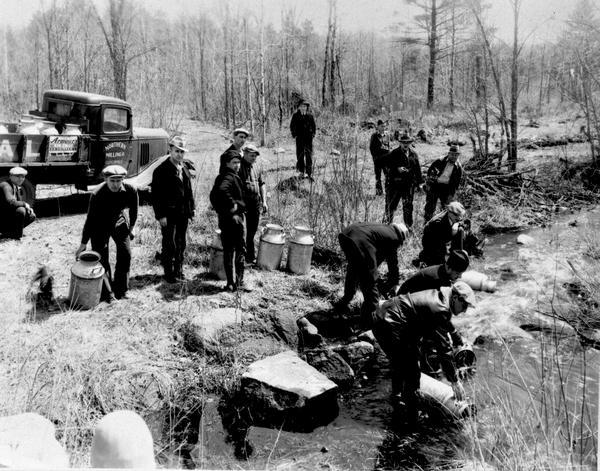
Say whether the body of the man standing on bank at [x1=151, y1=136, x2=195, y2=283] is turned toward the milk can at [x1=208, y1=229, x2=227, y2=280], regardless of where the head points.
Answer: no

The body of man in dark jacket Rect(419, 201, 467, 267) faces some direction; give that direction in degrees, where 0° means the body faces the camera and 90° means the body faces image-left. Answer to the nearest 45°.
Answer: approximately 270°

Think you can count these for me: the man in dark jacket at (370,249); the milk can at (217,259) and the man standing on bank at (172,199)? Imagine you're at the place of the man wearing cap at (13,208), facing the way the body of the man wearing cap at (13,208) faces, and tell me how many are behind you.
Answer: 0

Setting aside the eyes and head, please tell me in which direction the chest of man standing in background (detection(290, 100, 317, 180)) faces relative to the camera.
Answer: toward the camera

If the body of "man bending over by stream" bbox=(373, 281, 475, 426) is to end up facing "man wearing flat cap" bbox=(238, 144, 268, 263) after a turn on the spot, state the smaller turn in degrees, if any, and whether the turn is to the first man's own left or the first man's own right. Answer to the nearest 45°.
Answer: approximately 135° to the first man's own left

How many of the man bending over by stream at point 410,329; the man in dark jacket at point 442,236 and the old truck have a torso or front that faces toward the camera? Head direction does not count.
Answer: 0

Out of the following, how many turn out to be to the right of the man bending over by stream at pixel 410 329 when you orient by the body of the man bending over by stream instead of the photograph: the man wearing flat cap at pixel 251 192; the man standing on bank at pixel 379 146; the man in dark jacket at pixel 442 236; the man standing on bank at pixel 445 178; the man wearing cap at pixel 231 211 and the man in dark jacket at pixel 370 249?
0

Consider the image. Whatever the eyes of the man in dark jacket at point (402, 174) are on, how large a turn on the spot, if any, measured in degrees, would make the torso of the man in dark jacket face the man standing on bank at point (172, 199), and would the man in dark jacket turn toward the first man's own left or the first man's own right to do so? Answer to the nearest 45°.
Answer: approximately 45° to the first man's own right

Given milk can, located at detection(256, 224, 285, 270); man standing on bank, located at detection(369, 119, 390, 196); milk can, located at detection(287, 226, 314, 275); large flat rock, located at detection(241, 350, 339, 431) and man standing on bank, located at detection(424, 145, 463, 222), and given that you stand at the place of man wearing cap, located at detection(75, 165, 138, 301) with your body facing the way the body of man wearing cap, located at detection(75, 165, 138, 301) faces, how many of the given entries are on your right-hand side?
0

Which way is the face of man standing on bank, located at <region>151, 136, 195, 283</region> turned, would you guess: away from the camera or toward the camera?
toward the camera

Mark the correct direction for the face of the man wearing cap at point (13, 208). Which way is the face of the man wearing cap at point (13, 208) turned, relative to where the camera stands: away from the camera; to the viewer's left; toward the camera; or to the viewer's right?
toward the camera

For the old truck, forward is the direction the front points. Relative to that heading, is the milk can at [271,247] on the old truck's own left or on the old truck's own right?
on the old truck's own right

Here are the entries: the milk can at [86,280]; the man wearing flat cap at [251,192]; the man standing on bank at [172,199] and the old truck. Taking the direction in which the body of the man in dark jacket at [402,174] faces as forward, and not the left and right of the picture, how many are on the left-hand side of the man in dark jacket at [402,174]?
0

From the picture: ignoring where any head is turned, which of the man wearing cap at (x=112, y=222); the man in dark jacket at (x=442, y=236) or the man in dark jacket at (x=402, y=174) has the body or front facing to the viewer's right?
the man in dark jacket at (x=442, y=236)

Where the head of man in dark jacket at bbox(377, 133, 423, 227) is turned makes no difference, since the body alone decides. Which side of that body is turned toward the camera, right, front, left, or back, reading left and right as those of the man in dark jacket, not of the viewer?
front

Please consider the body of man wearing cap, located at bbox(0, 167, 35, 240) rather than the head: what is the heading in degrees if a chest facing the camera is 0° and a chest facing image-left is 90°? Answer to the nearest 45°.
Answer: approximately 315°

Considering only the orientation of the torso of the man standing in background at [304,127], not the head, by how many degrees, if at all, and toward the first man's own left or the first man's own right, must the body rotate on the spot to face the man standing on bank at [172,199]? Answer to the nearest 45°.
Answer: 0° — they already face them

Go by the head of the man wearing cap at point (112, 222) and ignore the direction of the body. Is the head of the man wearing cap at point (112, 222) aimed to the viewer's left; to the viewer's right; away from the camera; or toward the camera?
toward the camera

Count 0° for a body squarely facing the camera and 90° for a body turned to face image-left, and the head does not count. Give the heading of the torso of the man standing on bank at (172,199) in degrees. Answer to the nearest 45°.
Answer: approximately 315°

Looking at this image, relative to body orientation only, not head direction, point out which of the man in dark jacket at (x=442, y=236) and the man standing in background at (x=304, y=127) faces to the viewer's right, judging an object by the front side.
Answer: the man in dark jacket
